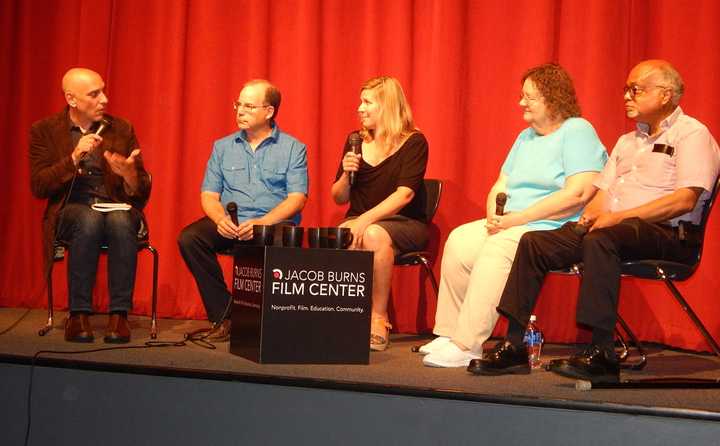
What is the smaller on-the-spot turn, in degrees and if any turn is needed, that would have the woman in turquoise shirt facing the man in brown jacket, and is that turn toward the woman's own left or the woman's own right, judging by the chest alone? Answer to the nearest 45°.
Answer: approximately 45° to the woman's own right

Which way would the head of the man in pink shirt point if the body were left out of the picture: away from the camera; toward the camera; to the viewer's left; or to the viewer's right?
to the viewer's left

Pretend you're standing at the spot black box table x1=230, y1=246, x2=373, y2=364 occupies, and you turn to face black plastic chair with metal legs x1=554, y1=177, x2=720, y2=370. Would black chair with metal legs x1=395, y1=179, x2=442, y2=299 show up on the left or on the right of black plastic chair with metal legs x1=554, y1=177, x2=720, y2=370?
left

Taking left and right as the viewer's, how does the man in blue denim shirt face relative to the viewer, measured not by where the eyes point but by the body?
facing the viewer and to the left of the viewer

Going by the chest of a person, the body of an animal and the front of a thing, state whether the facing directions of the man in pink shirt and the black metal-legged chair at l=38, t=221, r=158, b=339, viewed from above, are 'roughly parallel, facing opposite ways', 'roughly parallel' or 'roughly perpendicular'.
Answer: roughly perpendicular

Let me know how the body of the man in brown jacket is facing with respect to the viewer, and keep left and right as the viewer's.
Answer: facing the viewer

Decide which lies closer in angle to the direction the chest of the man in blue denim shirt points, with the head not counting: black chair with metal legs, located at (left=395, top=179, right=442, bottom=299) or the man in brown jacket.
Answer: the man in brown jacket

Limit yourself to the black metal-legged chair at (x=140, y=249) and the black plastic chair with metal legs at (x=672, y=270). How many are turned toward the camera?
1

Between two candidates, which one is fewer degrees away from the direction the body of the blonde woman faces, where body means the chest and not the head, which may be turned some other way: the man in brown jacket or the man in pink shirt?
the man in brown jacket

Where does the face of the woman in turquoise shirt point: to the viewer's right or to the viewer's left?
to the viewer's left

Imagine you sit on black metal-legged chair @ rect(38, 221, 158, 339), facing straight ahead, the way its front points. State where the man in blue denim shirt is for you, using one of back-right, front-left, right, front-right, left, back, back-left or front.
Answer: left
